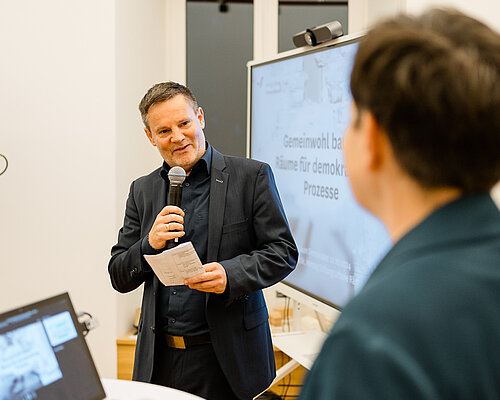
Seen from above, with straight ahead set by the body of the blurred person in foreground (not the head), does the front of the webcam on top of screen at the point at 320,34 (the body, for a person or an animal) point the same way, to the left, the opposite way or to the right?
to the left

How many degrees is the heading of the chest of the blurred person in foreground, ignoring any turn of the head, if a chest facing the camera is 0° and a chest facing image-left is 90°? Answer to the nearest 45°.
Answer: approximately 135°

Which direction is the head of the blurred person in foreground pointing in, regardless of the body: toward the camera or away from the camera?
away from the camera

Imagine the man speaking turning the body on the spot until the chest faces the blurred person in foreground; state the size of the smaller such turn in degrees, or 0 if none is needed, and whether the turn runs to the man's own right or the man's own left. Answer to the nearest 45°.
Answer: approximately 45° to the man's own left

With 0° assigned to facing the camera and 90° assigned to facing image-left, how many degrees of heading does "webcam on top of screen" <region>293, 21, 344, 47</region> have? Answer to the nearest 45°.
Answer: approximately 45°

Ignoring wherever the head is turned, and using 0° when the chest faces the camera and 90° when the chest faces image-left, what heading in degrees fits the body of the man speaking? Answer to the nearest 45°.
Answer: approximately 45°
